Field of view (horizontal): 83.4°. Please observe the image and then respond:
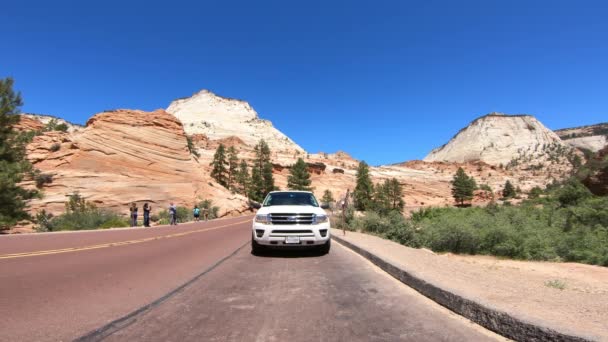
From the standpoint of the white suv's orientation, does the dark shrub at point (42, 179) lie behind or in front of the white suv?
behind

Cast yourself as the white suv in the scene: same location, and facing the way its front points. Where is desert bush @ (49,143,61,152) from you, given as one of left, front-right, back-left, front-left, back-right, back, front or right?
back-right

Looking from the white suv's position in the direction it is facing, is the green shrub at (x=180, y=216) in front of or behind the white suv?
behind

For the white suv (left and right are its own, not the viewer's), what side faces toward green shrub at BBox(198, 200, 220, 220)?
back

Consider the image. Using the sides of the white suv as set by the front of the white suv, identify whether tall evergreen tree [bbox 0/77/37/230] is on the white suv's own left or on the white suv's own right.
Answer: on the white suv's own right

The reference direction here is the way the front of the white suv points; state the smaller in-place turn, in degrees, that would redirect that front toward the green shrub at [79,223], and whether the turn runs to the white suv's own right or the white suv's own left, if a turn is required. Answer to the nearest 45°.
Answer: approximately 135° to the white suv's own right

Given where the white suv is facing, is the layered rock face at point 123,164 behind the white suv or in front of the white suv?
behind

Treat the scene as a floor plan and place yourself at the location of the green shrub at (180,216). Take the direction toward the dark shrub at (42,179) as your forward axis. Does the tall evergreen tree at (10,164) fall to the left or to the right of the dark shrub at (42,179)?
left

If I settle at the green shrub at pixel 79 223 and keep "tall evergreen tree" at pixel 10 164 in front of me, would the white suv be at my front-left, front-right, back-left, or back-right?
back-left

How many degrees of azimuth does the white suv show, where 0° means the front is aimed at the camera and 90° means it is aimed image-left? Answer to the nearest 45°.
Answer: approximately 0°

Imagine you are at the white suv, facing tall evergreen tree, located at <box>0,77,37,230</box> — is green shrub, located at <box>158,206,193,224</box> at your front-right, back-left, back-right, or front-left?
front-right
